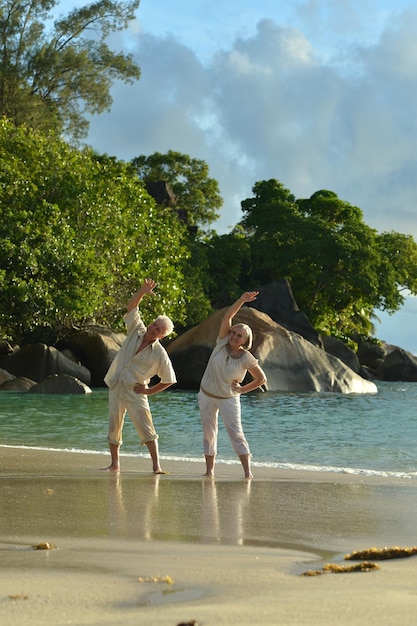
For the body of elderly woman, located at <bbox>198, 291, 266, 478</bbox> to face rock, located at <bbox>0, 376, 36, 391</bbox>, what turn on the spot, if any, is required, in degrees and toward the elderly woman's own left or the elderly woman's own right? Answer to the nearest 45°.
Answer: approximately 180°

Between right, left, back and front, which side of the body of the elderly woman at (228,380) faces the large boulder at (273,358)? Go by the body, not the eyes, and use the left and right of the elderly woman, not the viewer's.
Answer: back

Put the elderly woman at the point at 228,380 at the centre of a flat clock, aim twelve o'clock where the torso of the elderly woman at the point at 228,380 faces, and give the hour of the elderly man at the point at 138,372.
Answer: the elderly man at the point at 138,372 is roughly at 3 o'clock from the elderly woman at the point at 228,380.

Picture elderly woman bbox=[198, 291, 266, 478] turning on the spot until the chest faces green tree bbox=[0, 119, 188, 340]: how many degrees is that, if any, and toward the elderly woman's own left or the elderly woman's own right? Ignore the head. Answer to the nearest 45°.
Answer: approximately 180°

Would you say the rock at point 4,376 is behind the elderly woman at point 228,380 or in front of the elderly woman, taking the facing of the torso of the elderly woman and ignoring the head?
behind

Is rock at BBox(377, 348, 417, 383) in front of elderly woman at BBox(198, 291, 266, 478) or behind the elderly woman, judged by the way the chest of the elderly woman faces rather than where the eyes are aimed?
behind

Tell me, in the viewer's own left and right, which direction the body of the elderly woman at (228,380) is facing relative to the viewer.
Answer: facing the viewer

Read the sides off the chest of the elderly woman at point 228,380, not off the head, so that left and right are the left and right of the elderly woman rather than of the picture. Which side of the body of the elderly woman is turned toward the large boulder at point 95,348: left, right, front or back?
back

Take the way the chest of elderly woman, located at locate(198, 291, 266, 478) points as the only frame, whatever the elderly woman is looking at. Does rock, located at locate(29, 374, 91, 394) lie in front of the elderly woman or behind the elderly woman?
behind

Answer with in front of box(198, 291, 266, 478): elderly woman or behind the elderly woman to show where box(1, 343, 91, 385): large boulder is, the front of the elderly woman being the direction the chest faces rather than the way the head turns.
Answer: behind

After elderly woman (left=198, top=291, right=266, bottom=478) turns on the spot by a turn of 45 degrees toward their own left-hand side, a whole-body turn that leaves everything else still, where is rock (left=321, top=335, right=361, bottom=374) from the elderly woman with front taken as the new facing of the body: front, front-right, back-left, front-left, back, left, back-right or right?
back-left
